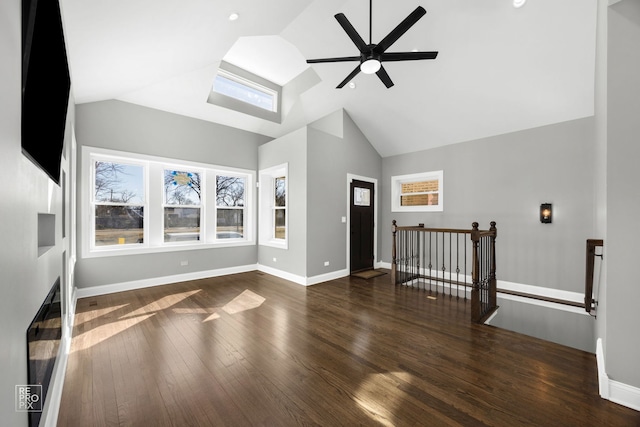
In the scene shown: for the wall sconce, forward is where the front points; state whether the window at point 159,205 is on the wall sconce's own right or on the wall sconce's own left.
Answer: on the wall sconce's own right

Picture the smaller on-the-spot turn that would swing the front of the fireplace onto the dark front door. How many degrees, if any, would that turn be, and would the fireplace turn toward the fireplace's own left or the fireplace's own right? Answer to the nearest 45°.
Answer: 0° — it already faces it

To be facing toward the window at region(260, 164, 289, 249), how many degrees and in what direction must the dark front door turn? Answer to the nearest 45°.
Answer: approximately 135° to its right

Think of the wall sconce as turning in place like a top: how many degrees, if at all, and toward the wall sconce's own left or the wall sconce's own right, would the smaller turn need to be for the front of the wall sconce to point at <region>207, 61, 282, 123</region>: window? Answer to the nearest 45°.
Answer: approximately 45° to the wall sconce's own right

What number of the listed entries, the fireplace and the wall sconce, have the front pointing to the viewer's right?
1

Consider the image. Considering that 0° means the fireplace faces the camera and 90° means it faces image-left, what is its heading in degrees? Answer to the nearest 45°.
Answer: approximately 270°

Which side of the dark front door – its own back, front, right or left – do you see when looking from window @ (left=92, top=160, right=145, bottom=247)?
right

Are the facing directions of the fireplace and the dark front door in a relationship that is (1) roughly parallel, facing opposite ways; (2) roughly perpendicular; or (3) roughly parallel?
roughly perpendicular

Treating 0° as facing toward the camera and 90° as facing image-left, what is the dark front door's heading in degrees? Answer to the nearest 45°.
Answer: approximately 315°
